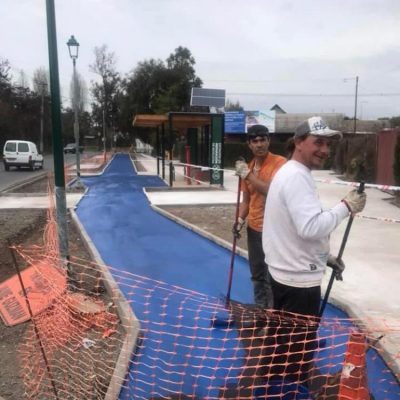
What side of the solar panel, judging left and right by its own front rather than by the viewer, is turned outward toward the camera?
front

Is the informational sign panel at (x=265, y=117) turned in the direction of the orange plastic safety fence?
yes

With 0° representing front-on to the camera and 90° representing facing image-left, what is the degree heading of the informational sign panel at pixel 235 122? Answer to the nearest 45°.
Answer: approximately 0°

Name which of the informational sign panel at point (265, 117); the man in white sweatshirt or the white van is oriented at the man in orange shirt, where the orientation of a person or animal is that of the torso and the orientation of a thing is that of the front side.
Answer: the informational sign panel

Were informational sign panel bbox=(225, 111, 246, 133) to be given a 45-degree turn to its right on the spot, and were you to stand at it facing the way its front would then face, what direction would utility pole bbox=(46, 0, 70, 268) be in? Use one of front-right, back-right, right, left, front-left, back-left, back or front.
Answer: front-left

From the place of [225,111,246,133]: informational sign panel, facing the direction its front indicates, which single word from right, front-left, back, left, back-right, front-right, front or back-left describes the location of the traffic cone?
front

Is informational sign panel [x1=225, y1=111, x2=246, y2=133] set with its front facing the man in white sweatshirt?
yes

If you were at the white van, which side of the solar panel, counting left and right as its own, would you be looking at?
right

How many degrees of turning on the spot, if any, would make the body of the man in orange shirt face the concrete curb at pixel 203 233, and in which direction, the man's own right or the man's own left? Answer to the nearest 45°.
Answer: approximately 135° to the man's own right

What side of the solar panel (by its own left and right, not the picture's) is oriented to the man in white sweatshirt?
front

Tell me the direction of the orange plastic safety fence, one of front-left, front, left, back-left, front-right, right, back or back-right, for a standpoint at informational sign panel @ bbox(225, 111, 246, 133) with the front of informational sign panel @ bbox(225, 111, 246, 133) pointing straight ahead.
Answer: front

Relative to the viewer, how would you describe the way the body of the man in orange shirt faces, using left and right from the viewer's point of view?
facing the viewer and to the left of the viewer

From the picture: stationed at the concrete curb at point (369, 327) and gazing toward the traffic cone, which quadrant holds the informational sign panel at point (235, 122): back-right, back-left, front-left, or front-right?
back-right
